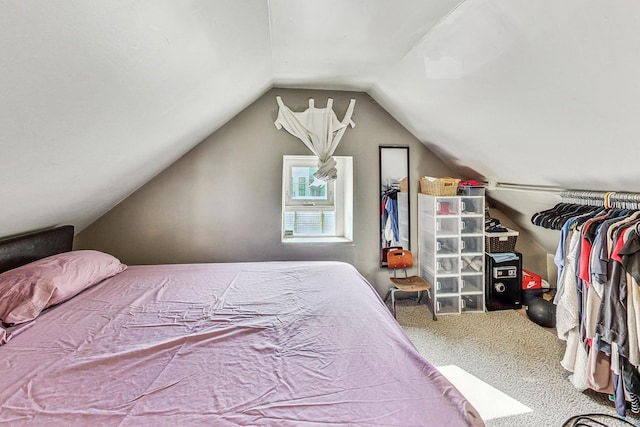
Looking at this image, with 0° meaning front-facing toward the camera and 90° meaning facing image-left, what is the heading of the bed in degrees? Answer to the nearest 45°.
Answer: approximately 270°

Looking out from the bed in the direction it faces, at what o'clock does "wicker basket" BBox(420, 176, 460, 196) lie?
The wicker basket is roughly at 11 o'clock from the bed.

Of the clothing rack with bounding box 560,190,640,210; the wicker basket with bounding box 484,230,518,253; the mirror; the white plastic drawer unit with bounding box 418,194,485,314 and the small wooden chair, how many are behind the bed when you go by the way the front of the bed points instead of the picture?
0

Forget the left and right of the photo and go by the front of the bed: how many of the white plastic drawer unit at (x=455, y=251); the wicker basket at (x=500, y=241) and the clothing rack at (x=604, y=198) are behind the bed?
0

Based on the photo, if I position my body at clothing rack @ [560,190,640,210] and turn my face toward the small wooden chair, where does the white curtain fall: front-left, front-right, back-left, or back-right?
front-left

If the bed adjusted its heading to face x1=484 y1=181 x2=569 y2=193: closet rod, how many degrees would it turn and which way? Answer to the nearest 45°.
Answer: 0° — it already faces it

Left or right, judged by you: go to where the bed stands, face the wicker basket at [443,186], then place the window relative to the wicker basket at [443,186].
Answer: left

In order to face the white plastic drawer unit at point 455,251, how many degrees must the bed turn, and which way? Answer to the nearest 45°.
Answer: approximately 45° to its left

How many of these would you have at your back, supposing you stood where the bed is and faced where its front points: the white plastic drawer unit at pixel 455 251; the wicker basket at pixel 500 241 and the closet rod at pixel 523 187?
0

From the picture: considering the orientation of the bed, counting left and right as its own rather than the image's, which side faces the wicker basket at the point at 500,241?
front

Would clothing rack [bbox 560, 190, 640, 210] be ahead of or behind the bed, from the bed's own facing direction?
ahead

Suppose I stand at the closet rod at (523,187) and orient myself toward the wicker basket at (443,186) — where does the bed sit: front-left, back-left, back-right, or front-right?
front-left

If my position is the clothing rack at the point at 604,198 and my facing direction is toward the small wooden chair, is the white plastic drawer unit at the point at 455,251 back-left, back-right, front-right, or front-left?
front-right

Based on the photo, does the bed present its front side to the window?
no

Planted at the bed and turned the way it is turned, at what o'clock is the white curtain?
The white curtain is roughly at 10 o'clock from the bed.

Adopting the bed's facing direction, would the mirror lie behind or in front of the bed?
in front

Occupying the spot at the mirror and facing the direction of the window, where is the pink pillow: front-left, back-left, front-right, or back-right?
front-left
